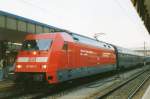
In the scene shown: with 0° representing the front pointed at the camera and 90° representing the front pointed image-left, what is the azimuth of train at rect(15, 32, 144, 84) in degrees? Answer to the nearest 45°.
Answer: approximately 45°

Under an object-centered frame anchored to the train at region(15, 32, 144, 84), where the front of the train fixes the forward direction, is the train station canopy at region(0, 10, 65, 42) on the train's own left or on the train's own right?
on the train's own right
